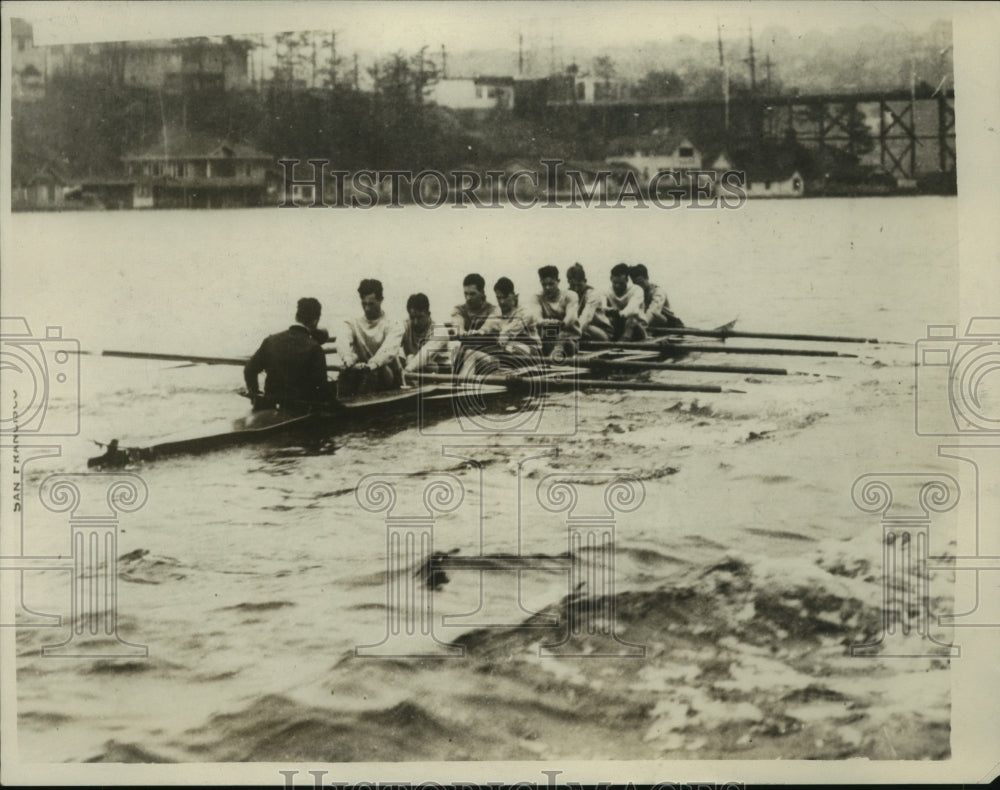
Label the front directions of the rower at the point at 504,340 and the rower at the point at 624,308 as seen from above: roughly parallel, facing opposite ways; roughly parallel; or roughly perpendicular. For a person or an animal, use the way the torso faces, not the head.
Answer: roughly parallel

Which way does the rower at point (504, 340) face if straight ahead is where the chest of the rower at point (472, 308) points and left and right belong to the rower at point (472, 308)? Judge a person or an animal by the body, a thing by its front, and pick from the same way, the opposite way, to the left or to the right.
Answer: the same way

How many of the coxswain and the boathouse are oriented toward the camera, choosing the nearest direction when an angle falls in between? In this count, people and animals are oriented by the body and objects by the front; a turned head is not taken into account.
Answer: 1

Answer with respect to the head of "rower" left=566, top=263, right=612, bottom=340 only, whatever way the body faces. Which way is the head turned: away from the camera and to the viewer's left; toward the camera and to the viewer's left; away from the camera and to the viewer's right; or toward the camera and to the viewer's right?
toward the camera and to the viewer's left

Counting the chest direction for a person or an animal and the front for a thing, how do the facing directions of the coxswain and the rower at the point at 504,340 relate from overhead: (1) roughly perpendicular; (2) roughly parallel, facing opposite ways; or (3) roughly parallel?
roughly parallel, facing opposite ways

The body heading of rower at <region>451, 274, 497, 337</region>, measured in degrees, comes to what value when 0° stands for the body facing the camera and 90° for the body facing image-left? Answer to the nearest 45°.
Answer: approximately 45°

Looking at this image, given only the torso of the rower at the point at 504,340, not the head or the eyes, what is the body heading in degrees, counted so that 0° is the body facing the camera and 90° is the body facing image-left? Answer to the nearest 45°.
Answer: approximately 45°

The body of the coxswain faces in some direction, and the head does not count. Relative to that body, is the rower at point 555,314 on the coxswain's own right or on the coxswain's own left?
on the coxswain's own right

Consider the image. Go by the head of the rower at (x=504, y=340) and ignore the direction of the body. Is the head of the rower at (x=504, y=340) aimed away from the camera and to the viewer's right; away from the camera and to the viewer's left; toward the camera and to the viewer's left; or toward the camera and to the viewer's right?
toward the camera and to the viewer's left

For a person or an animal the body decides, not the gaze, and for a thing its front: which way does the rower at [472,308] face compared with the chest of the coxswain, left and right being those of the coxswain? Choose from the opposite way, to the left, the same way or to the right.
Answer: the opposite way

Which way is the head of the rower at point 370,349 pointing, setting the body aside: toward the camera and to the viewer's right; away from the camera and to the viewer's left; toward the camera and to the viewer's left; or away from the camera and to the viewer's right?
toward the camera and to the viewer's left

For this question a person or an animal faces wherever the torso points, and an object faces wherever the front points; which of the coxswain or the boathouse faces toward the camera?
the boathouse
